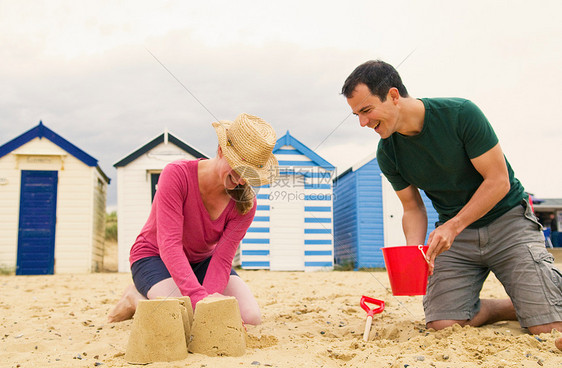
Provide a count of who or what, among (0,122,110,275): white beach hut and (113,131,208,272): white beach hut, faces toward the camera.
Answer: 2

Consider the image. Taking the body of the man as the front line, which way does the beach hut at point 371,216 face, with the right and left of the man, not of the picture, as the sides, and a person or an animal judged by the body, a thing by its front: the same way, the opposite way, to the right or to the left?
to the left

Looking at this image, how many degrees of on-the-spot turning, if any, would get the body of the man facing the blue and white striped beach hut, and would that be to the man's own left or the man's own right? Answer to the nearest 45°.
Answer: approximately 90° to the man's own right

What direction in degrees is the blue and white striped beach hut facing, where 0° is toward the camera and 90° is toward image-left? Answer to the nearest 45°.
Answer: approximately 0°

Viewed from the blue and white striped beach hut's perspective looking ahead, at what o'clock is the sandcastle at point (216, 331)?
The sandcastle is roughly at 12 o'clock from the blue and white striped beach hut.

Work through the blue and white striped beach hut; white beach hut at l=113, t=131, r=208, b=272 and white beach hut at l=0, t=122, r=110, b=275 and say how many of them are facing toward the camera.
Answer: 3

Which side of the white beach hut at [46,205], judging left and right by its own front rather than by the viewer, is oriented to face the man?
front

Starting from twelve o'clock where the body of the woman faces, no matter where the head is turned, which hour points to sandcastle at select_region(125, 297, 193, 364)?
The sandcastle is roughly at 2 o'clock from the woman.

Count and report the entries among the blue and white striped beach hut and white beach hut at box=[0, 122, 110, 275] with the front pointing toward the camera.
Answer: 2

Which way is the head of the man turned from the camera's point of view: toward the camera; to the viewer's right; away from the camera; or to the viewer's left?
to the viewer's left

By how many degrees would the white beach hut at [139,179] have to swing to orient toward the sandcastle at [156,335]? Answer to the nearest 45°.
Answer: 0° — it already faces it

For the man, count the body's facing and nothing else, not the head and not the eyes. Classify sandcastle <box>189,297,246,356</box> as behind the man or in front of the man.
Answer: in front

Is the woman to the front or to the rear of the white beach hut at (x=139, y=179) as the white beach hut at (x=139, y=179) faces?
to the front
